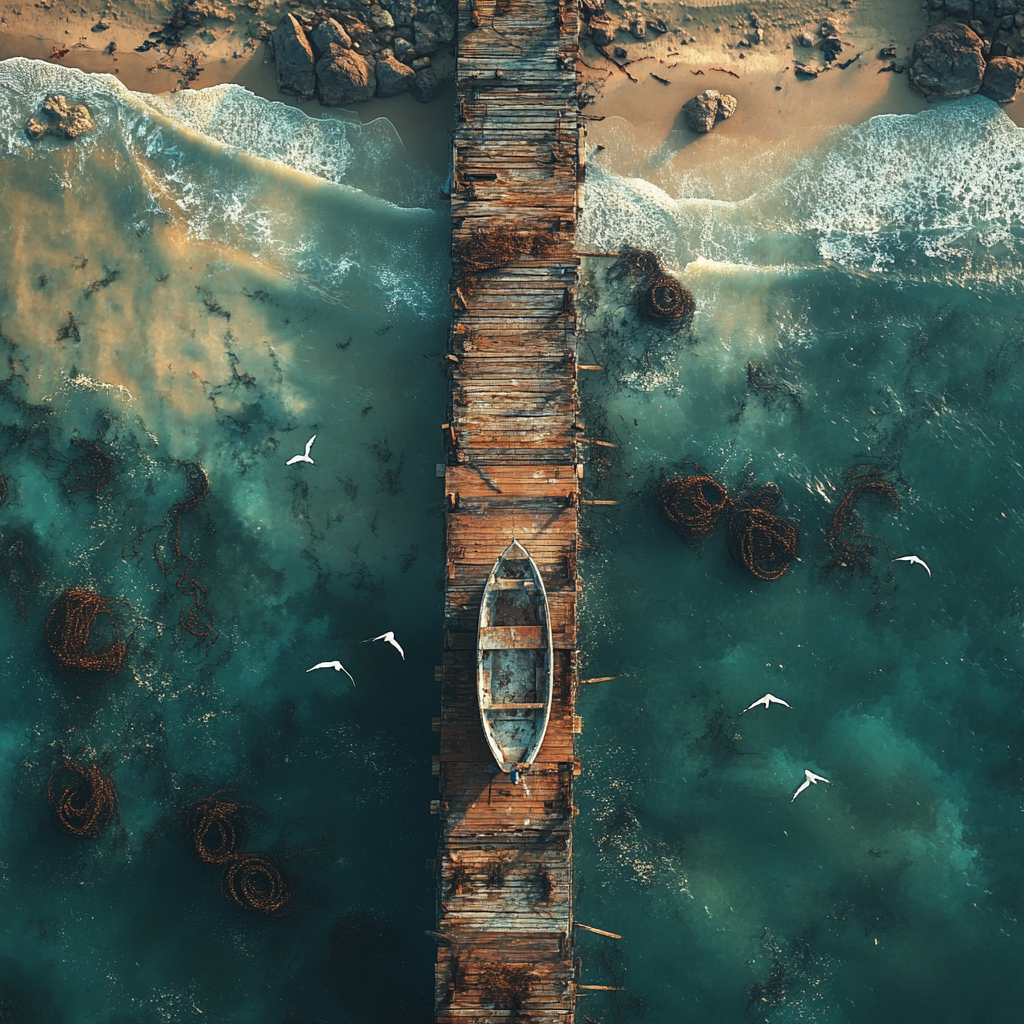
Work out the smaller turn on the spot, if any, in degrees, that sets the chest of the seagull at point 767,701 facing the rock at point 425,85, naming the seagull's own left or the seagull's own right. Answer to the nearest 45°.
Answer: approximately 45° to the seagull's own left

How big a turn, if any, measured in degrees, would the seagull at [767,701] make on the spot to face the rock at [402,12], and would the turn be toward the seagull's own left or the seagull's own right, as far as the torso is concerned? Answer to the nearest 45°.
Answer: approximately 45° to the seagull's own left

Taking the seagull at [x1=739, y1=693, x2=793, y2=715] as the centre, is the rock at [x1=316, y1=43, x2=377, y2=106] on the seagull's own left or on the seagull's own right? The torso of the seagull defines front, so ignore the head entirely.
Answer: on the seagull's own left

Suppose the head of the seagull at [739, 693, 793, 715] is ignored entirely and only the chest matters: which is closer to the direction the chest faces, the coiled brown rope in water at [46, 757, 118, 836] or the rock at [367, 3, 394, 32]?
the rock

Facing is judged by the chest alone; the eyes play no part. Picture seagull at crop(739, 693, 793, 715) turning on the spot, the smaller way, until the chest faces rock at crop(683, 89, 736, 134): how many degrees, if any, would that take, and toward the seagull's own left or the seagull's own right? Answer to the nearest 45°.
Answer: approximately 45° to the seagull's own left

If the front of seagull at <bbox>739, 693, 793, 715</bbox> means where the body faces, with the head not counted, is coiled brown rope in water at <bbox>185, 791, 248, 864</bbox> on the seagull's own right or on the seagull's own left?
on the seagull's own left

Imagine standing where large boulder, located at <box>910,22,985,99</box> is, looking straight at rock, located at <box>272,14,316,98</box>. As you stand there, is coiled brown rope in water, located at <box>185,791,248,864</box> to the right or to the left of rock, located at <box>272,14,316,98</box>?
left

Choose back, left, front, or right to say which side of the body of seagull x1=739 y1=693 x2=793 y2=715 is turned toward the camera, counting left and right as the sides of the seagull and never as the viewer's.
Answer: back

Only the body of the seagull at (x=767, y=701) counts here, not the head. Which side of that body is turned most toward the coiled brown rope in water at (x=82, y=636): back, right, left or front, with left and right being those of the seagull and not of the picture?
left

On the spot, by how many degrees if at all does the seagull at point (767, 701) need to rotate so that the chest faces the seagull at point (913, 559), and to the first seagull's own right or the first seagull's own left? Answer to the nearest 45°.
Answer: approximately 45° to the first seagull's own right
